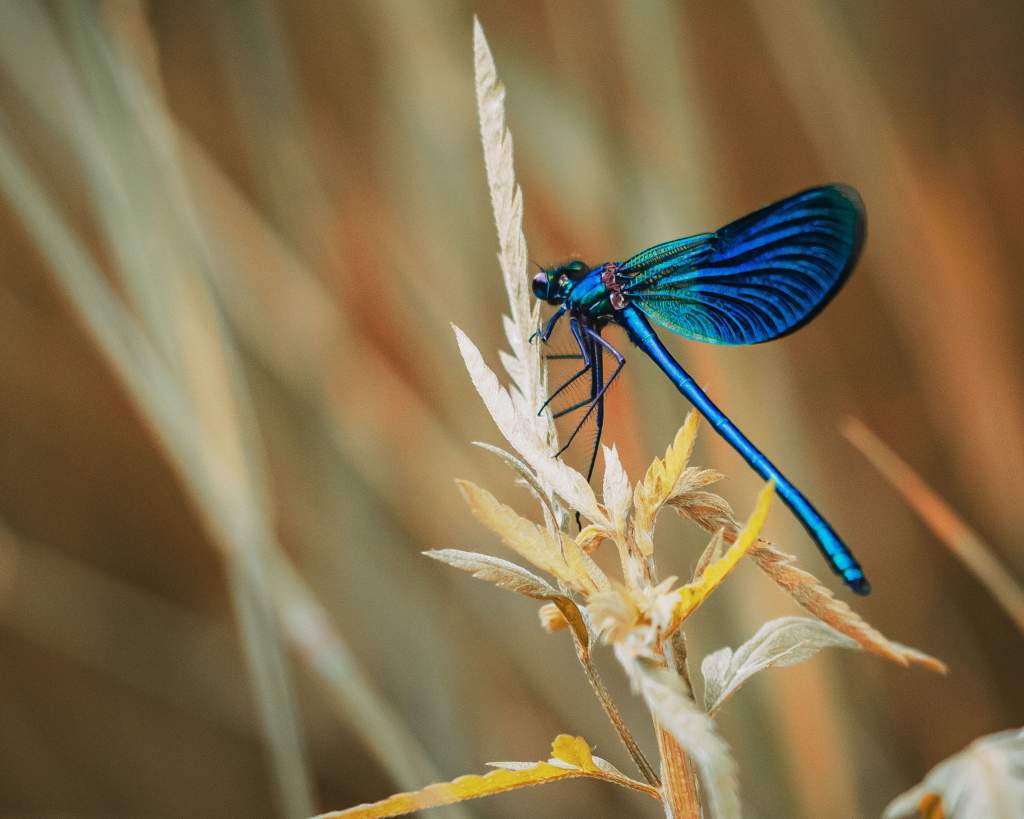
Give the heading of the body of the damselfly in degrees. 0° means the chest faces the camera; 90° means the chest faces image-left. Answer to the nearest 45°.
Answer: approximately 90°
